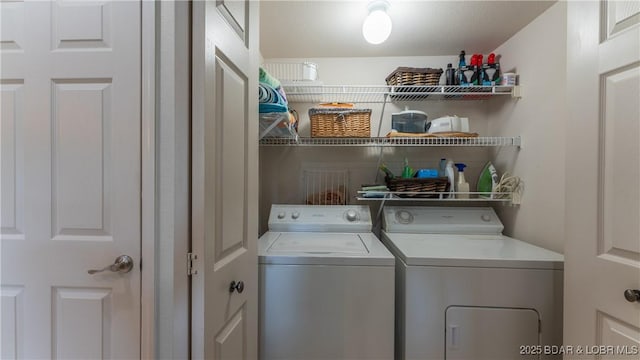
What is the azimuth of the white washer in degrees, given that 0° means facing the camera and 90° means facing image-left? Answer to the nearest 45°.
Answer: approximately 0°

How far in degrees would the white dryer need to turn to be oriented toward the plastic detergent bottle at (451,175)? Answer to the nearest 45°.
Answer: approximately 180°

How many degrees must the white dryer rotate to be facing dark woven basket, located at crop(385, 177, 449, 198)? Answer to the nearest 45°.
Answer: approximately 135° to its right

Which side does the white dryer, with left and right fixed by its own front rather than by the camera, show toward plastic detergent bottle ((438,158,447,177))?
back

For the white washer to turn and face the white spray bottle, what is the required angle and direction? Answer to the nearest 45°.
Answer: approximately 135° to its left

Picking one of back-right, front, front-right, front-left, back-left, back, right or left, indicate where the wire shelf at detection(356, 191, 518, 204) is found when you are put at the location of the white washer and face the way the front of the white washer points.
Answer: back-left

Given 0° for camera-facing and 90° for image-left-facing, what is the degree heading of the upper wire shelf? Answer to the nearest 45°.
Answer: approximately 0°
